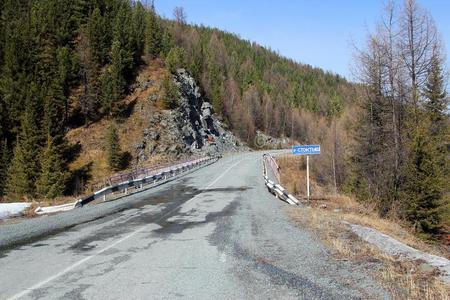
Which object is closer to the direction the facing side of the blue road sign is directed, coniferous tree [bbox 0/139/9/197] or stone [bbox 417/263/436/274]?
the stone

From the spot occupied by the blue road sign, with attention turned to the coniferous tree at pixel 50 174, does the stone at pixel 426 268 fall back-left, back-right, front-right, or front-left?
back-left

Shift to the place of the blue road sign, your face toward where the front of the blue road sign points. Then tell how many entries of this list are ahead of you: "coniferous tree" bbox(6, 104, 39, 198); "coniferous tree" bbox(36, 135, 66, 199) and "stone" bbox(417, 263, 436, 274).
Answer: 1

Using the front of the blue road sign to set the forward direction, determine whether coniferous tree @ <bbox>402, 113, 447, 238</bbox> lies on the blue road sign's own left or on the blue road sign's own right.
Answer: on the blue road sign's own left

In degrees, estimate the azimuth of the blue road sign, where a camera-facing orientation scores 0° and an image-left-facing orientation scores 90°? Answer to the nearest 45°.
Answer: approximately 0°

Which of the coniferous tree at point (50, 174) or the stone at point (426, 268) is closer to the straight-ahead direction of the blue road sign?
the stone

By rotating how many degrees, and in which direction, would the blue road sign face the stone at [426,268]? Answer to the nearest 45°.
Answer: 0° — it already faces it

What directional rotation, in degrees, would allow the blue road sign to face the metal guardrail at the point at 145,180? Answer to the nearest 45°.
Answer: approximately 135° to its right
